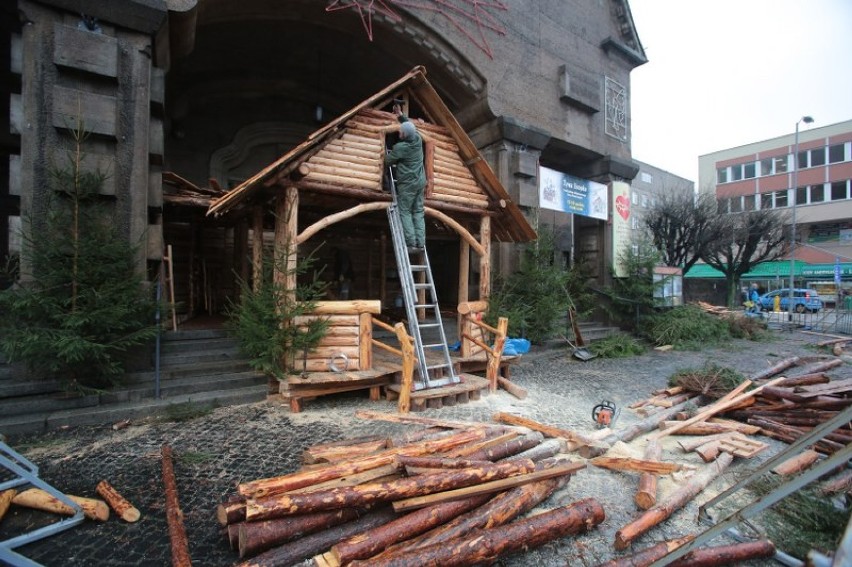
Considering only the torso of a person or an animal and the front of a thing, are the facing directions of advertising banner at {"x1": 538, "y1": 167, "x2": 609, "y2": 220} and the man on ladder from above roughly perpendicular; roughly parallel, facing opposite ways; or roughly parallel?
roughly parallel, facing opposite ways

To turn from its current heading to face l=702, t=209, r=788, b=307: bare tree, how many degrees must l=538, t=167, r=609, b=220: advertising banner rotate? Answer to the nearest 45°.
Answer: approximately 90° to its left

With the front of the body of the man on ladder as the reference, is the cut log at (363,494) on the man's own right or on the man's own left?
on the man's own left

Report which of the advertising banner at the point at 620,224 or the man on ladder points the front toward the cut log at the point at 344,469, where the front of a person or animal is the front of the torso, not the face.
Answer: the advertising banner

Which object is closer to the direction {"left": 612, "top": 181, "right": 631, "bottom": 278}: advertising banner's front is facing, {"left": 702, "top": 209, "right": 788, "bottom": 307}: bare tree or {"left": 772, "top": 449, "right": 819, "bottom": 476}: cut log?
the cut log

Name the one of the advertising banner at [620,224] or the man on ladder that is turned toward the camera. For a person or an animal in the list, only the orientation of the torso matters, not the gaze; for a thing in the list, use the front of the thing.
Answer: the advertising banner

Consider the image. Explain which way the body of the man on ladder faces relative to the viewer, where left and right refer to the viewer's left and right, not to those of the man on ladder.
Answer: facing away from the viewer and to the left of the viewer

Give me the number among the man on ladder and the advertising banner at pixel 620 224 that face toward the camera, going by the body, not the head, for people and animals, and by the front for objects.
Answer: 1

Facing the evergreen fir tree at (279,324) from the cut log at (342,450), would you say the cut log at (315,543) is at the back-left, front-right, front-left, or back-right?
back-left

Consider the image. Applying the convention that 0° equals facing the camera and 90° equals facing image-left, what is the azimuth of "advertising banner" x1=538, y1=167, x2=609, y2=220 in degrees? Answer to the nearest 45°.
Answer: approximately 315°

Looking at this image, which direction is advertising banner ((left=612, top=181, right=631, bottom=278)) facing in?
toward the camera

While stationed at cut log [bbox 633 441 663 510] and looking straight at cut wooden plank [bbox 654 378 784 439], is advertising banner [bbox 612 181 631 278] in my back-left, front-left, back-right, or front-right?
front-left

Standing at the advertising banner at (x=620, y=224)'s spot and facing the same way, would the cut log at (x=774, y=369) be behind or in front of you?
in front

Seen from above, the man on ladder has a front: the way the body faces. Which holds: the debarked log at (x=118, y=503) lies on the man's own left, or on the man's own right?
on the man's own left

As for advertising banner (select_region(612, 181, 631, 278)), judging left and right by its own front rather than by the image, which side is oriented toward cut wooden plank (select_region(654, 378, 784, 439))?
front
